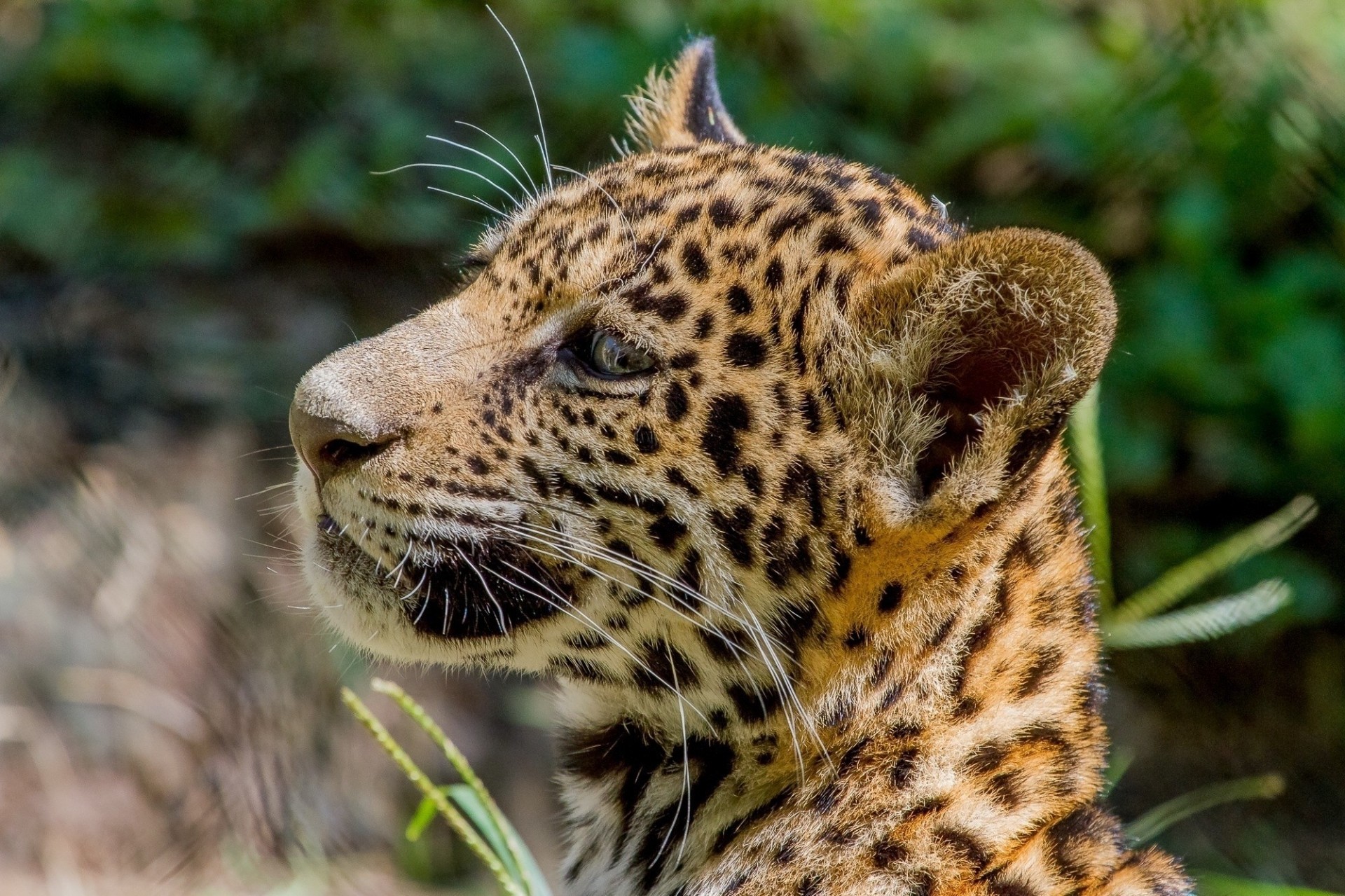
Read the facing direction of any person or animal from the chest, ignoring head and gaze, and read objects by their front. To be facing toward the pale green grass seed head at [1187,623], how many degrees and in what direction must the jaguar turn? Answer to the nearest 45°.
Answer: approximately 135° to its right

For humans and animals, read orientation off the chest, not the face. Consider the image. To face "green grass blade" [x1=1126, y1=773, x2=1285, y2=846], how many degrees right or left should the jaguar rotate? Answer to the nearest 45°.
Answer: approximately 135° to its right

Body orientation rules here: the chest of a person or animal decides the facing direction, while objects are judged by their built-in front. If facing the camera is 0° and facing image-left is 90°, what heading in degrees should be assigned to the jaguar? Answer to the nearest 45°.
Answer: approximately 90°

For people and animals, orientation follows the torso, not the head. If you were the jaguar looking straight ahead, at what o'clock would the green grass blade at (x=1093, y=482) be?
The green grass blade is roughly at 4 o'clock from the jaguar.
